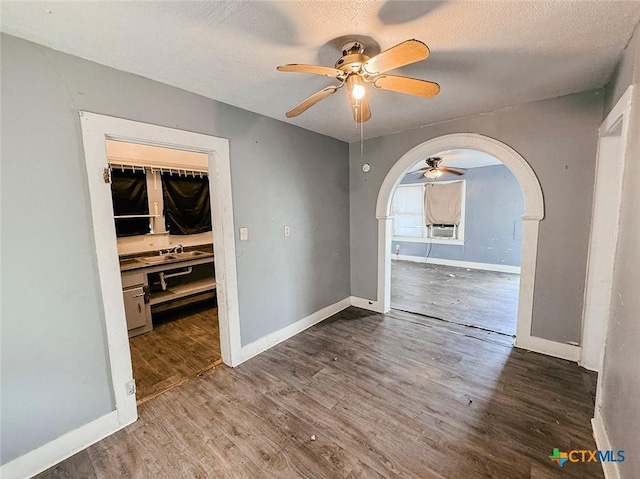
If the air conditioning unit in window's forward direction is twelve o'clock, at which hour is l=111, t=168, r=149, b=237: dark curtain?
The dark curtain is roughly at 1 o'clock from the air conditioning unit in window.

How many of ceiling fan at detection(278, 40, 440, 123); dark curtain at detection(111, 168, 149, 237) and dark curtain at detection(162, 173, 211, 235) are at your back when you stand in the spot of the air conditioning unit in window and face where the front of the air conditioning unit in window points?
0

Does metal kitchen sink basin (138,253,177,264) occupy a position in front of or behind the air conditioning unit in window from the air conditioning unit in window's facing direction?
in front

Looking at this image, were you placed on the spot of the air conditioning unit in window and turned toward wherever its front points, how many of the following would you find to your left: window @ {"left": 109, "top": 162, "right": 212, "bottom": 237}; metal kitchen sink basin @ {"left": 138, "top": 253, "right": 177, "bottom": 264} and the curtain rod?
0

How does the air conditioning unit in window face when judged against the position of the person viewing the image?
facing the viewer

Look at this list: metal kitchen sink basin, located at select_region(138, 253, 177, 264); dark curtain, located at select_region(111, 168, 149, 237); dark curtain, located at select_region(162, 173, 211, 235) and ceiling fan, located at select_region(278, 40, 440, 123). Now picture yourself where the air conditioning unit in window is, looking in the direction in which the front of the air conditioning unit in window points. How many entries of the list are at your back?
0

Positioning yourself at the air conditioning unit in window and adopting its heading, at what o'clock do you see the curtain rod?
The curtain rod is roughly at 1 o'clock from the air conditioning unit in window.

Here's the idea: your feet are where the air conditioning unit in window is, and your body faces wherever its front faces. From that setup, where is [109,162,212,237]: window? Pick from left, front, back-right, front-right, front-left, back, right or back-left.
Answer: front-right

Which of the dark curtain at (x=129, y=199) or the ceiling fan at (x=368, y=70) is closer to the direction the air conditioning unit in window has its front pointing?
the ceiling fan

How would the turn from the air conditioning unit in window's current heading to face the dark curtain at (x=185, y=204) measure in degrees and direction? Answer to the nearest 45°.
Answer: approximately 45° to its right

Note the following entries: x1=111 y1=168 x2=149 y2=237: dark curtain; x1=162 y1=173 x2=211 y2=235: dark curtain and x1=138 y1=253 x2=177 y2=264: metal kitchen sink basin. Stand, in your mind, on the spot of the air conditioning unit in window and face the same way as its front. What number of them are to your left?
0

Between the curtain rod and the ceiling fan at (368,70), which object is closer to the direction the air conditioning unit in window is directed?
the ceiling fan

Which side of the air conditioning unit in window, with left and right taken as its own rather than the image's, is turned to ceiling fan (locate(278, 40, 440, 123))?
front
